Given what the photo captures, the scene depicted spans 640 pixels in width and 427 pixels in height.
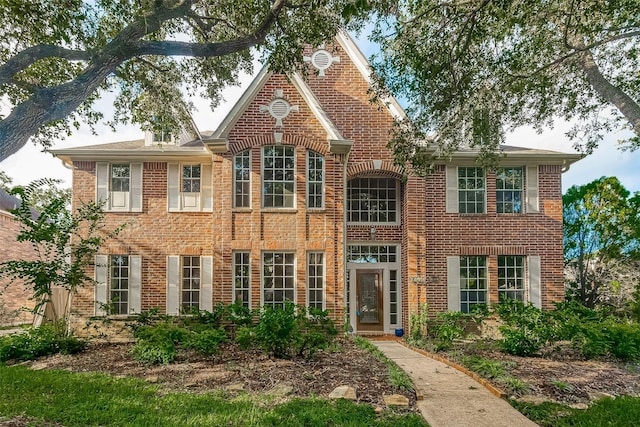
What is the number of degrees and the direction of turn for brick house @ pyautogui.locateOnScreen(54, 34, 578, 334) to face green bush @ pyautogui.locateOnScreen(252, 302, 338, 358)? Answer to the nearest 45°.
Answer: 0° — it already faces it

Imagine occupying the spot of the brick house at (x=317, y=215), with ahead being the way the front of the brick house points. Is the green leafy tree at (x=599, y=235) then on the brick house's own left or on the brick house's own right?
on the brick house's own left

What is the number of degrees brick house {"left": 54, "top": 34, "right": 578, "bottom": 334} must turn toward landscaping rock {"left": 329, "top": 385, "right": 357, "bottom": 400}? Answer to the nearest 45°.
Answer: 0° — it already faces it

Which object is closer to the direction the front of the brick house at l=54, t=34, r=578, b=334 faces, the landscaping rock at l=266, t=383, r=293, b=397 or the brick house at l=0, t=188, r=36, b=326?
the landscaping rock

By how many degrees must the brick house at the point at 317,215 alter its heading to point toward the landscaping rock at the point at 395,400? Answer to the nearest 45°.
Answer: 0° — it already faces it

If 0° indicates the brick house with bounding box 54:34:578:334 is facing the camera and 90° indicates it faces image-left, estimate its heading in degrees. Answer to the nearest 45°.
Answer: approximately 0°

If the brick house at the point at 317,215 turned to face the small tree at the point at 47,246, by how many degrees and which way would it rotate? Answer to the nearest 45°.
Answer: approximately 45° to its right
